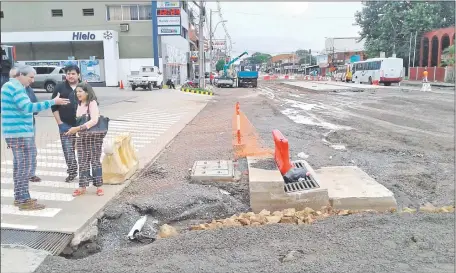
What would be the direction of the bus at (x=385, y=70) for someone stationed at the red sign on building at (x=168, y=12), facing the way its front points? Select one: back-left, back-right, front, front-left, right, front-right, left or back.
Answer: left

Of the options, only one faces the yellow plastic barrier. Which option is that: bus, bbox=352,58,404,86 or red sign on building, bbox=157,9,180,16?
the red sign on building

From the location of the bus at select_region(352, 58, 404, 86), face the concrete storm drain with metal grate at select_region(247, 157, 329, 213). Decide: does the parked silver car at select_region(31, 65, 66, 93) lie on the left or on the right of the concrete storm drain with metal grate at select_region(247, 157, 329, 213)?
right

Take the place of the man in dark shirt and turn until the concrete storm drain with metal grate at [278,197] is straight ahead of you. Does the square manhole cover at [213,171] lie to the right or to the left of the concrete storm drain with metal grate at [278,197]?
left

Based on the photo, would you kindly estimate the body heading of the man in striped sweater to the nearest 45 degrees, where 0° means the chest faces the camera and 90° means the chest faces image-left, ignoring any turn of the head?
approximately 270°

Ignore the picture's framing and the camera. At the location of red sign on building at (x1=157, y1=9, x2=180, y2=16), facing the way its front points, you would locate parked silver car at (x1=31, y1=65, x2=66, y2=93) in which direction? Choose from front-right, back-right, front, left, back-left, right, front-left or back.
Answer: front-right

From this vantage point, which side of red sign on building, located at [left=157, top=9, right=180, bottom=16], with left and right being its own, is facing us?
front

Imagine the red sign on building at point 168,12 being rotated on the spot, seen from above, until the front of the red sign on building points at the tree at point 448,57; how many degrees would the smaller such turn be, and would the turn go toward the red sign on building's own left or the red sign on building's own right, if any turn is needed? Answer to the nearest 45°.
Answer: approximately 90° to the red sign on building's own left

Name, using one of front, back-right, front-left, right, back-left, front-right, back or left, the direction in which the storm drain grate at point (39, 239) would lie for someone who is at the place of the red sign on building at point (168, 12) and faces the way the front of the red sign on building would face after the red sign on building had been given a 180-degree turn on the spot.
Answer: back

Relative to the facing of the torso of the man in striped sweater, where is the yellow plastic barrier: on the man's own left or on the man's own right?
on the man's own left

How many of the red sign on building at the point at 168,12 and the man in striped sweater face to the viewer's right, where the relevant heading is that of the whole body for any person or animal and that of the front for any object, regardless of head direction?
1

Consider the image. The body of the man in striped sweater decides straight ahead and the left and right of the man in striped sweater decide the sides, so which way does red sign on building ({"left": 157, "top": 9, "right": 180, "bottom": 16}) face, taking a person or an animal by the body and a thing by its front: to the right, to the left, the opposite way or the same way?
to the right

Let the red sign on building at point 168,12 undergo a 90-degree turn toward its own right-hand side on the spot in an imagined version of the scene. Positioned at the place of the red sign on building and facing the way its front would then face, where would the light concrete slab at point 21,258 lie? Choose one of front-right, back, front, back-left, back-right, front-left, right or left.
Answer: left

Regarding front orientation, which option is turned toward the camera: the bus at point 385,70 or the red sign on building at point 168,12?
the red sign on building
